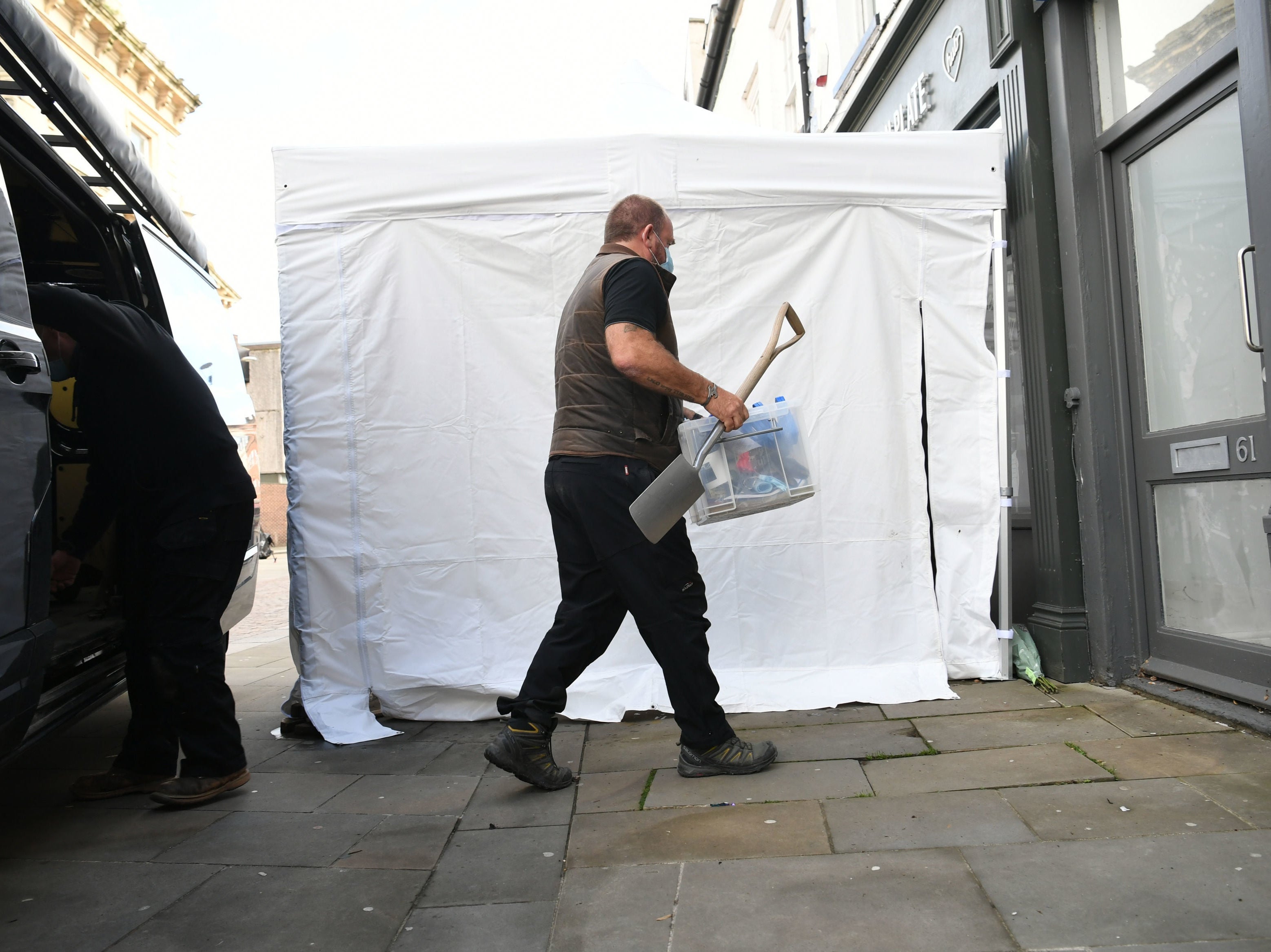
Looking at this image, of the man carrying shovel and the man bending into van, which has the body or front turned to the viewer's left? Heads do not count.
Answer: the man bending into van

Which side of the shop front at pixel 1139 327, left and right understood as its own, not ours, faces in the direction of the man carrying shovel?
front

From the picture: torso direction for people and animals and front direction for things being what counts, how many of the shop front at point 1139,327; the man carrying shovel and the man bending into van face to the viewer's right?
1

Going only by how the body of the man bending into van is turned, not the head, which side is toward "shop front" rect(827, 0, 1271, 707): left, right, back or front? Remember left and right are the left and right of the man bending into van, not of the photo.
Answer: back

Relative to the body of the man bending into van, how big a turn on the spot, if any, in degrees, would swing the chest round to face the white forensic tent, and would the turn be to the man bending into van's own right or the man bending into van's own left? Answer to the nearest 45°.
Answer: approximately 180°

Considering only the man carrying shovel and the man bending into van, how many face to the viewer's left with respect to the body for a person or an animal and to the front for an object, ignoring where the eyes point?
1

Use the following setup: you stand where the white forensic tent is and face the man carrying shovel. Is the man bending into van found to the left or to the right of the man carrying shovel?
right

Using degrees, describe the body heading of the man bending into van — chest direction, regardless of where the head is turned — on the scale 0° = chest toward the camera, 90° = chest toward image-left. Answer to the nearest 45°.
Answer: approximately 90°

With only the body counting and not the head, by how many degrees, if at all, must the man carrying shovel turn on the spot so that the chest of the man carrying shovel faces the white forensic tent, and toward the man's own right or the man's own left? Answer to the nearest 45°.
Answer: approximately 90° to the man's own left

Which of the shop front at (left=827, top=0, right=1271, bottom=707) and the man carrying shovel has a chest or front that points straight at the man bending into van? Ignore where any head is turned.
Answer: the shop front

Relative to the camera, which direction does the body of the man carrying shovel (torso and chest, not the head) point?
to the viewer's right

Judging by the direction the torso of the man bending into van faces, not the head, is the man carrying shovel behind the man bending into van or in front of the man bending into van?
behind
